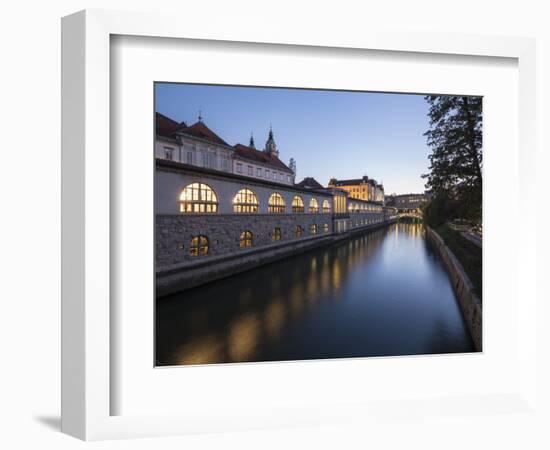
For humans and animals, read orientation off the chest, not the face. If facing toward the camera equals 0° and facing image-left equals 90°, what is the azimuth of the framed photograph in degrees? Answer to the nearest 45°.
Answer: approximately 315°
